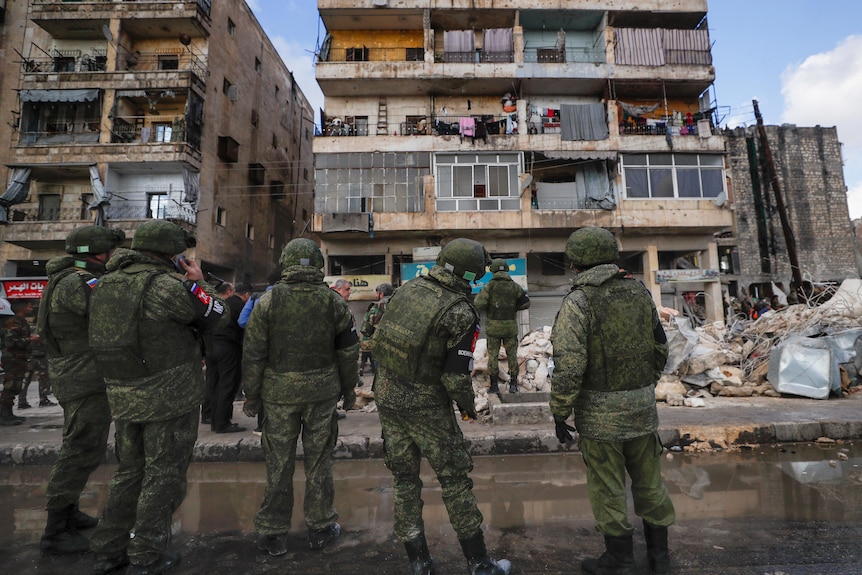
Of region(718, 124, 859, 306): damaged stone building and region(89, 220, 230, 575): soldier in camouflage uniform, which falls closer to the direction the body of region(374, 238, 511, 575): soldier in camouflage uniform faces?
the damaged stone building

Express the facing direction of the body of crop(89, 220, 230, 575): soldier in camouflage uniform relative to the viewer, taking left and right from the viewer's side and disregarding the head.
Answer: facing away from the viewer and to the right of the viewer

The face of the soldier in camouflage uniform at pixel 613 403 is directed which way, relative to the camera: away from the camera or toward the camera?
away from the camera

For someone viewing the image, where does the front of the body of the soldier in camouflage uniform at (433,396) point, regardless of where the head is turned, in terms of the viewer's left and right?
facing away from the viewer and to the right of the viewer

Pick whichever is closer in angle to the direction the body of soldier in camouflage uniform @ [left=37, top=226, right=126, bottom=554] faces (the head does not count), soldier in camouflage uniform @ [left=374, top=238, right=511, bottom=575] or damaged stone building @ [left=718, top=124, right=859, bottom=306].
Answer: the damaged stone building

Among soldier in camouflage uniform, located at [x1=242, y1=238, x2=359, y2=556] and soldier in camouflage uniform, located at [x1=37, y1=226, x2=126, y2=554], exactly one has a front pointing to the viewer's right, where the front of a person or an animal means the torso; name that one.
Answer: soldier in camouflage uniform, located at [x1=37, y1=226, x2=126, y2=554]

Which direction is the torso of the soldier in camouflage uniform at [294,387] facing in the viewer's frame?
away from the camera

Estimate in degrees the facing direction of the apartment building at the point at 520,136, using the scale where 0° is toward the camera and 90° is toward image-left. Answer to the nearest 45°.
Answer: approximately 0°
